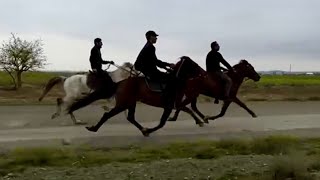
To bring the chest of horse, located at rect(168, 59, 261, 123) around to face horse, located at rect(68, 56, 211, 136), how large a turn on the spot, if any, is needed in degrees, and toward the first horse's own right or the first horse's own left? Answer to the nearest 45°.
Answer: approximately 135° to the first horse's own right

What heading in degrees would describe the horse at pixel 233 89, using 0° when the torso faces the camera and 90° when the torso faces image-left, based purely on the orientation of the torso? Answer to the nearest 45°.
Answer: approximately 270°

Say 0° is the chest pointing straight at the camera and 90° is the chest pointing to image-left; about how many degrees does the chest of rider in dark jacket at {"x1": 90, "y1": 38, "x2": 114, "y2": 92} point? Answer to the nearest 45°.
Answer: approximately 270°

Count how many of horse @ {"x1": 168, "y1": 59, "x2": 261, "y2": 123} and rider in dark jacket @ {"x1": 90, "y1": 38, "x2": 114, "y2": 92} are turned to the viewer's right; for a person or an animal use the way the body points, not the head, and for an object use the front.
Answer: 2

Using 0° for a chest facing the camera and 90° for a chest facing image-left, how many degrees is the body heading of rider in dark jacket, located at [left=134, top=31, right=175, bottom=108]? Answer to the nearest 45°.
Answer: approximately 270°

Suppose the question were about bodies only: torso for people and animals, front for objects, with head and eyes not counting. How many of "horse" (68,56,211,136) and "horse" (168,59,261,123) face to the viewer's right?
2

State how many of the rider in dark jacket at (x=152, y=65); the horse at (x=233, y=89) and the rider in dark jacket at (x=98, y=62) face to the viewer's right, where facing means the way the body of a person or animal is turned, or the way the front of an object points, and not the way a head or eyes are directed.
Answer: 3

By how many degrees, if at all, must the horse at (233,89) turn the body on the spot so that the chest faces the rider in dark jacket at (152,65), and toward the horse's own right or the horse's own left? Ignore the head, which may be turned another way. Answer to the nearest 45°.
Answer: approximately 135° to the horse's own right

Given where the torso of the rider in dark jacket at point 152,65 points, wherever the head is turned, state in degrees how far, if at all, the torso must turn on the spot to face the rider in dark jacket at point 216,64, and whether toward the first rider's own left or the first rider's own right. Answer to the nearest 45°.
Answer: approximately 45° to the first rider's own left

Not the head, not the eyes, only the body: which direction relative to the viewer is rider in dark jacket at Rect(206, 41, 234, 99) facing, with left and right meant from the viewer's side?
facing to the right of the viewer

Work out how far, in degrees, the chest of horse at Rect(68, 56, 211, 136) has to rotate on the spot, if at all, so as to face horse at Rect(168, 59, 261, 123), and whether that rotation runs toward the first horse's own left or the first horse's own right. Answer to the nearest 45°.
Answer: approximately 45° to the first horse's own left

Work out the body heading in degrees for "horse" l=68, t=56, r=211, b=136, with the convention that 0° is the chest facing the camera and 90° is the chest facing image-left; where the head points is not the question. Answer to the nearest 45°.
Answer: approximately 270°

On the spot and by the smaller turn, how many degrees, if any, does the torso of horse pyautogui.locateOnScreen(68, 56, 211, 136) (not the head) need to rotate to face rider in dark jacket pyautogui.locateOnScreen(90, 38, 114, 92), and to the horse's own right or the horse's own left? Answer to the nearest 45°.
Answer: approximately 135° to the horse's own left

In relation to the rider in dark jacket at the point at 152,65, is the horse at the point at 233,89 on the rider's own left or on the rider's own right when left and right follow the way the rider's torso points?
on the rider's own left

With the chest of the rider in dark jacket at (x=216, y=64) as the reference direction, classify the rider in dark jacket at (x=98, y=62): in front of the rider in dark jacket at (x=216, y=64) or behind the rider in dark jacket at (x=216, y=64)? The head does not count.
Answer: behind
